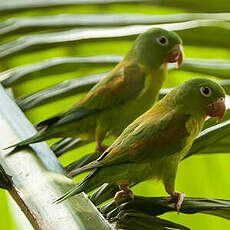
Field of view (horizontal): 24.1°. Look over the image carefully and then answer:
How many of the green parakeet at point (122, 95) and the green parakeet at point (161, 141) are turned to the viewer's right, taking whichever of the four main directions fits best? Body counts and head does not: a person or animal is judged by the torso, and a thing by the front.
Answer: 2

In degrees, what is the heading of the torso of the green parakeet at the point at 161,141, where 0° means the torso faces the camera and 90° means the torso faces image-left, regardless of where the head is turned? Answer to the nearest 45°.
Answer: approximately 270°

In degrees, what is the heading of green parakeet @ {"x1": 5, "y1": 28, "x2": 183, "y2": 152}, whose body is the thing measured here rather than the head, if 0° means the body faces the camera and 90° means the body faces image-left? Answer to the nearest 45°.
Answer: approximately 270°
